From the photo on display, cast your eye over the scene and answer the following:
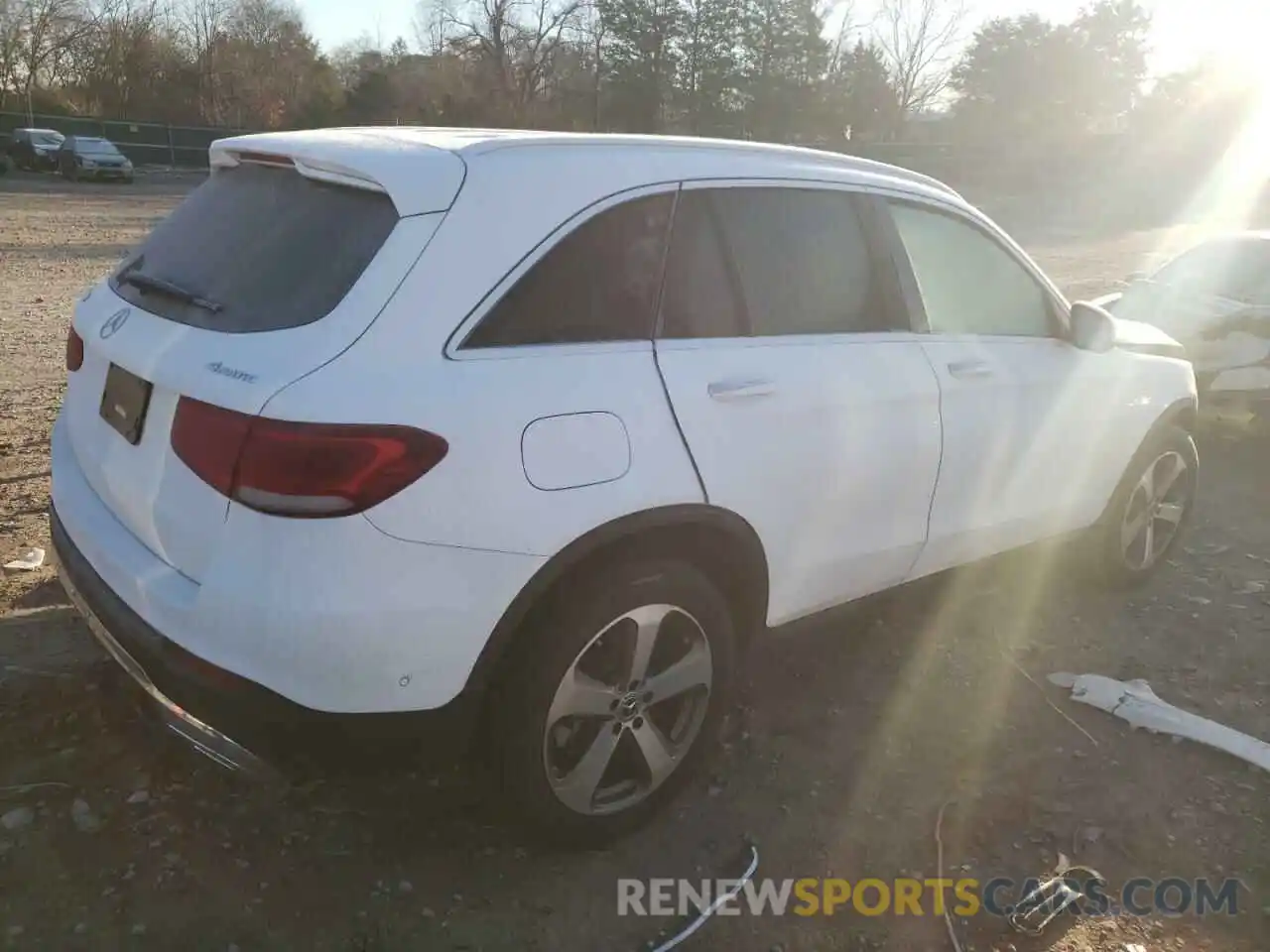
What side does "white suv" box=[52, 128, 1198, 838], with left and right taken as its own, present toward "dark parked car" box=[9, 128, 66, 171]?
left

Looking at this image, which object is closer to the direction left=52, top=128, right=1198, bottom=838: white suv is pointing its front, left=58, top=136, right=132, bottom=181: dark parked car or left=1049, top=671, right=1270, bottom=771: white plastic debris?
the white plastic debris

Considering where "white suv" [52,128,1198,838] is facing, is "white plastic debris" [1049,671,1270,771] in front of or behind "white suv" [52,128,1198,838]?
in front

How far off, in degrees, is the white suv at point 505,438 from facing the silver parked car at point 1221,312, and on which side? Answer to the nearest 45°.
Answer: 0° — it already faces it

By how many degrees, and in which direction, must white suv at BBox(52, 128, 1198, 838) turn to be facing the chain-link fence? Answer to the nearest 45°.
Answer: approximately 90° to its left

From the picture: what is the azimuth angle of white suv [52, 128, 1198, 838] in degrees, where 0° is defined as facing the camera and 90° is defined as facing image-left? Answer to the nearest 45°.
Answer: approximately 225°

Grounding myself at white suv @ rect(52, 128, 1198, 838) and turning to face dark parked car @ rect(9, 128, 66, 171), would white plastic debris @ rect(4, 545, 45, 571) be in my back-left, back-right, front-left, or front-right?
front-left

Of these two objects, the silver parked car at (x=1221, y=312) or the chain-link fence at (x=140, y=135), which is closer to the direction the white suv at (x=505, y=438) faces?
the silver parked car

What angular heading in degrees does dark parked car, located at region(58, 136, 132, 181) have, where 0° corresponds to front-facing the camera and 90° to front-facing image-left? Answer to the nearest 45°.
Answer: approximately 315°

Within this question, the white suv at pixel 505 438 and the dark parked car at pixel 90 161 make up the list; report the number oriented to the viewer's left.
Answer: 0
